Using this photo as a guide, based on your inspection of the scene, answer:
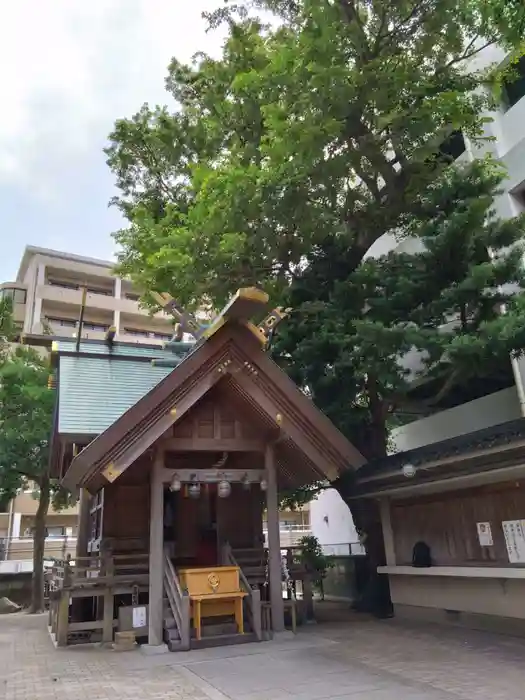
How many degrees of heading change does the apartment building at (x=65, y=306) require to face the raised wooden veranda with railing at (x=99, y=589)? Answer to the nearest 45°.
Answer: approximately 45° to its right

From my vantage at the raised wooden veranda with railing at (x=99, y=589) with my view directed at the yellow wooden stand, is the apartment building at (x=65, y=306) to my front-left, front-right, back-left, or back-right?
back-left

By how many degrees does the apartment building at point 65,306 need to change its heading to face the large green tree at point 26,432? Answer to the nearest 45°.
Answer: approximately 45° to its right

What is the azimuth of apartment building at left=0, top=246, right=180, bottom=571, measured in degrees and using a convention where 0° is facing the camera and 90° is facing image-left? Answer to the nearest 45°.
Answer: approximately 315°
